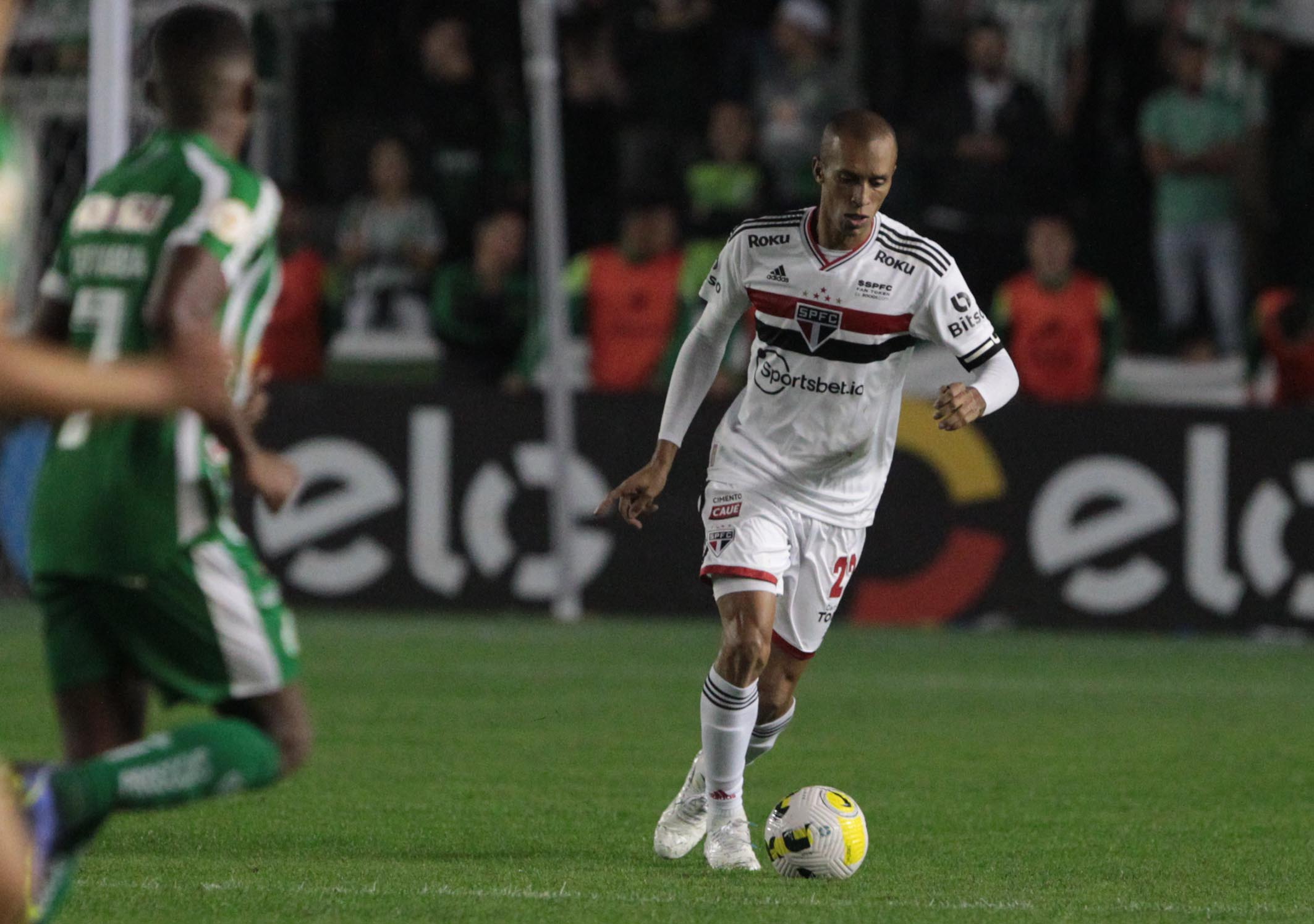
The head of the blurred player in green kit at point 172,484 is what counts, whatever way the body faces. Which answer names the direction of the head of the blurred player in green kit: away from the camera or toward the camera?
away from the camera

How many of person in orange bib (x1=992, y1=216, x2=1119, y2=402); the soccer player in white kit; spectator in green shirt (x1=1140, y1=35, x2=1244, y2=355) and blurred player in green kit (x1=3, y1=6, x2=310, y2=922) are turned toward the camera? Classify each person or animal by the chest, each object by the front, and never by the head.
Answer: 3

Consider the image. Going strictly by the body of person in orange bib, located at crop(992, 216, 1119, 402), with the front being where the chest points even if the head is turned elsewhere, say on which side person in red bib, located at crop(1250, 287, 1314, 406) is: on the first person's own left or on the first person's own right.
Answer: on the first person's own left

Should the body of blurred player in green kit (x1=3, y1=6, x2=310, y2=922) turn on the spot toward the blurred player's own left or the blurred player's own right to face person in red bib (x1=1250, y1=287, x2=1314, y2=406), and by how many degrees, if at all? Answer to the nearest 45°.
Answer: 0° — they already face them

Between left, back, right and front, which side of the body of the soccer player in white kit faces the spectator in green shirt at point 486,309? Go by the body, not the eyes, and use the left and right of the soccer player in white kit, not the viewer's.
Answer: back

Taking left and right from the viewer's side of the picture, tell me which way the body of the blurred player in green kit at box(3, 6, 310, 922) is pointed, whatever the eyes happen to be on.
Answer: facing away from the viewer and to the right of the viewer

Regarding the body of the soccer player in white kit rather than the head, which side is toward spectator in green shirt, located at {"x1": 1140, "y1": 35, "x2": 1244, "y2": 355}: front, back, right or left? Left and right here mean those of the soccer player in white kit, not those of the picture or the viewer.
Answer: back

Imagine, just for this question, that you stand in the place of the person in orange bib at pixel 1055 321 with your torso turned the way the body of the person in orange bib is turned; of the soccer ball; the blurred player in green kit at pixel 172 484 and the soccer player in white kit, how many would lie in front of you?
3
